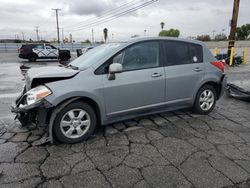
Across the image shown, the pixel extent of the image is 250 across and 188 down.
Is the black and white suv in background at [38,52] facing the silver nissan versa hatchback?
no

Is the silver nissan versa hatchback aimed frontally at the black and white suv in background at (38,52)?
no
